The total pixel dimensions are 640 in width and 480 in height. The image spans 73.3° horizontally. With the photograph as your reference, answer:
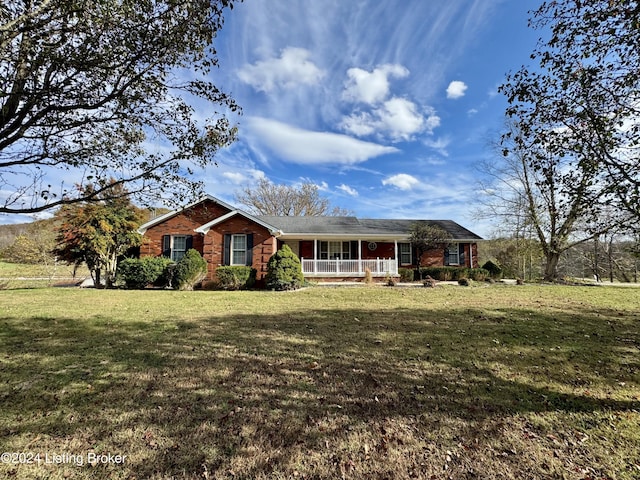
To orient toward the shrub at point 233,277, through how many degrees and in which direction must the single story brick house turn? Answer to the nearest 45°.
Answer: approximately 45° to its right

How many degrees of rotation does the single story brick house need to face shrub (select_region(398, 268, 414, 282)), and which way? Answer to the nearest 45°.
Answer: approximately 90° to its left

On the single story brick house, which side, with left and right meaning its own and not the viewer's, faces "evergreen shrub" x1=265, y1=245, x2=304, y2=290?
front

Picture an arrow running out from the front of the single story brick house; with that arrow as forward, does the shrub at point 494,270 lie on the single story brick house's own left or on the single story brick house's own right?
on the single story brick house's own left

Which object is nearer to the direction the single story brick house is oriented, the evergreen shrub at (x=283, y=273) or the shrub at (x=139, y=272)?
the evergreen shrub

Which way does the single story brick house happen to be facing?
toward the camera

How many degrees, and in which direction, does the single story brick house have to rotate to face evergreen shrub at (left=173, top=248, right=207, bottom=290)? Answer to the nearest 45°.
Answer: approximately 45° to its right

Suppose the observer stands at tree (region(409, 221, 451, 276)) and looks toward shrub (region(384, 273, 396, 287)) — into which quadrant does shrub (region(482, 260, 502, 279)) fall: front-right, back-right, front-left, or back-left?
back-left

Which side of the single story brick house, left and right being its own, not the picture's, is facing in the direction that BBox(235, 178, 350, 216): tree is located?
back
